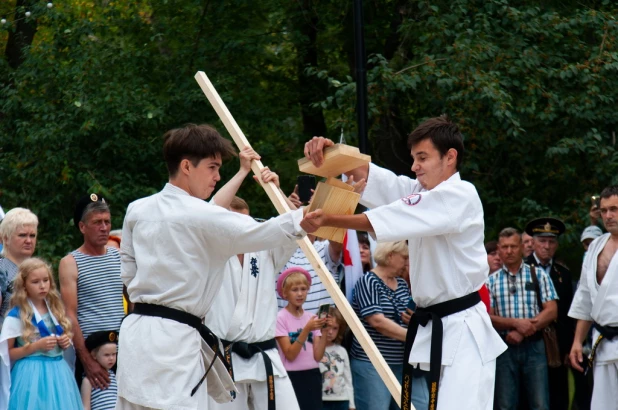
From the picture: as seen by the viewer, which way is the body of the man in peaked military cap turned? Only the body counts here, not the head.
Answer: toward the camera

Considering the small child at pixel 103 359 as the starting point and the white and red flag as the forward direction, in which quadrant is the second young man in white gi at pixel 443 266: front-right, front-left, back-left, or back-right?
front-right

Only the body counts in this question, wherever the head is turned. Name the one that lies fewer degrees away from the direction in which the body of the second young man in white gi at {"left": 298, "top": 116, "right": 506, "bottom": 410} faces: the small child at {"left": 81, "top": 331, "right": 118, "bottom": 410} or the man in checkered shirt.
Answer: the small child

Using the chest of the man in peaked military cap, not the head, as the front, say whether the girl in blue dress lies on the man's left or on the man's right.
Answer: on the man's right

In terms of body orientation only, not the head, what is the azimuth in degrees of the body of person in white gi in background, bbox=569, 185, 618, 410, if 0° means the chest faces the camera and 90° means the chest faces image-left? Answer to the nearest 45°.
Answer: approximately 45°

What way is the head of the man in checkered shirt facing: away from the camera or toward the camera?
toward the camera

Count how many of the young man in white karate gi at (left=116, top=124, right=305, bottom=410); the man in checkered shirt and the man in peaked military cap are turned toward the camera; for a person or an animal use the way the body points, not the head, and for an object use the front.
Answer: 2

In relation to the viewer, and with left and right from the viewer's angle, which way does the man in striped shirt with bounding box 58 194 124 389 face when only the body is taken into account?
facing the viewer and to the right of the viewer

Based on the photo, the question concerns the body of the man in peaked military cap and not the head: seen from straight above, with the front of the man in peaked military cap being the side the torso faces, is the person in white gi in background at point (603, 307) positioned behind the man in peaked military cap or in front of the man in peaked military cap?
in front

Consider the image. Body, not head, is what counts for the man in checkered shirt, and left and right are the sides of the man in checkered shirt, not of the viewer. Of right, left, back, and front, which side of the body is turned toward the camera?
front

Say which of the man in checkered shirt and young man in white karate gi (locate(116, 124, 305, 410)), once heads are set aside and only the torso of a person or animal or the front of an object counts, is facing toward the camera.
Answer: the man in checkered shirt

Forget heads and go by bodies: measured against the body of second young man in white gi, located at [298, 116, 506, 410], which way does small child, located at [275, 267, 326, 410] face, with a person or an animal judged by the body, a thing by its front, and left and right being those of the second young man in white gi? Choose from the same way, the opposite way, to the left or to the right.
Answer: to the left

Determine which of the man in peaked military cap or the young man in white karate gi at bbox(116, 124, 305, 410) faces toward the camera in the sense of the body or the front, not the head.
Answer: the man in peaked military cap

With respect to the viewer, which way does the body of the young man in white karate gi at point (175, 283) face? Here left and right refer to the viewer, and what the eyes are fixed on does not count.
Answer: facing away from the viewer and to the right of the viewer
